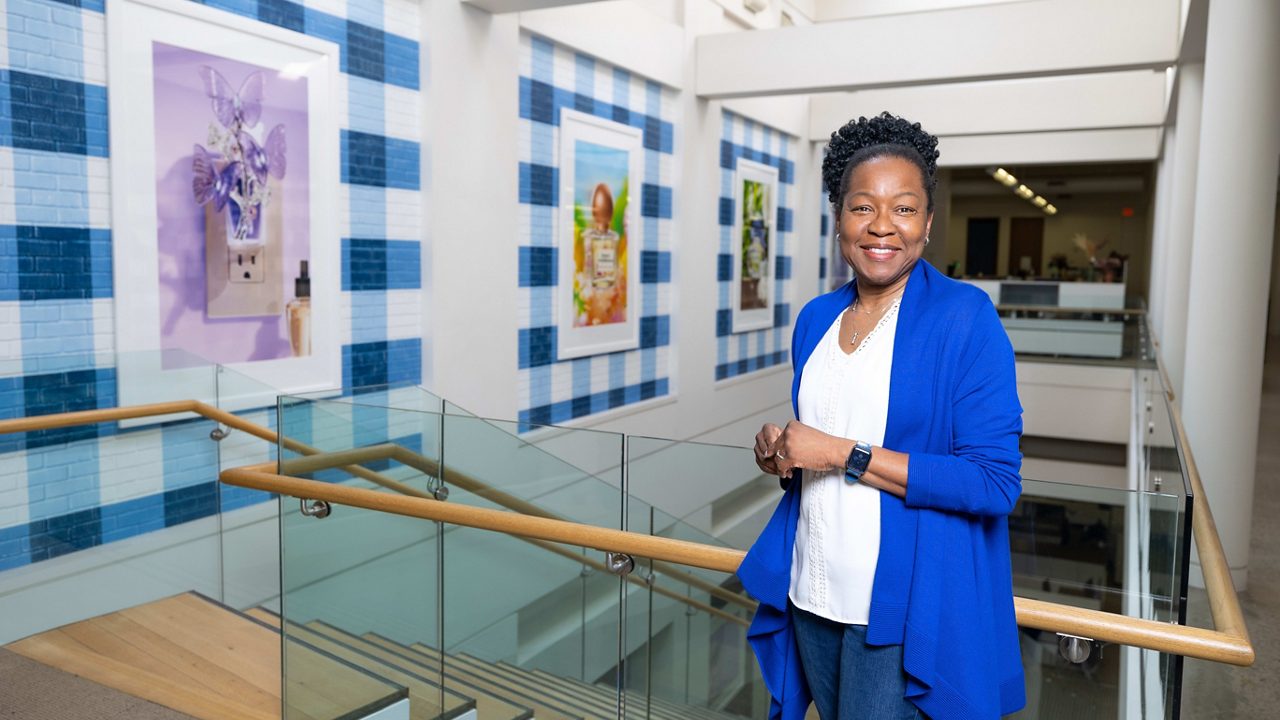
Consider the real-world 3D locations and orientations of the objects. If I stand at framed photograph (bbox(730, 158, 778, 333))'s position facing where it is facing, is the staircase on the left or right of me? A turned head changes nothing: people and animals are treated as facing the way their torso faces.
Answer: on my right

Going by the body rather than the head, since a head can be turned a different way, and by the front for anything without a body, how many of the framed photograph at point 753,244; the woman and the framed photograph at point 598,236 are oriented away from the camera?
0

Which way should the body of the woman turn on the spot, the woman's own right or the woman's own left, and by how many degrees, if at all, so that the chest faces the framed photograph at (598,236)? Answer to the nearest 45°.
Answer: approximately 135° to the woman's own right

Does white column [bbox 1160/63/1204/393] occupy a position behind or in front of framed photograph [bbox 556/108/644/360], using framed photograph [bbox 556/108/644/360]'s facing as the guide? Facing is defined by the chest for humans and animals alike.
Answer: in front

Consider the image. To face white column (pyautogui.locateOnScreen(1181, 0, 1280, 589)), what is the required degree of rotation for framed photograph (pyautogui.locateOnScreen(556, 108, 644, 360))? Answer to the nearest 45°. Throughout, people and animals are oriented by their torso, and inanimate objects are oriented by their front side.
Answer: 0° — it already faces it

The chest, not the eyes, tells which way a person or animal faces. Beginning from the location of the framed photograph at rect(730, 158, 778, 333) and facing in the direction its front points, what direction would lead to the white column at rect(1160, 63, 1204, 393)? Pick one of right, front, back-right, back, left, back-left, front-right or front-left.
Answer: front

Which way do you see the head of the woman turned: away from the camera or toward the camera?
toward the camera

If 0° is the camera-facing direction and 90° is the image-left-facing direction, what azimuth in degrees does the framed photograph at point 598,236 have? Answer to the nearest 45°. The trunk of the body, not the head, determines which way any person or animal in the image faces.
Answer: approximately 315°

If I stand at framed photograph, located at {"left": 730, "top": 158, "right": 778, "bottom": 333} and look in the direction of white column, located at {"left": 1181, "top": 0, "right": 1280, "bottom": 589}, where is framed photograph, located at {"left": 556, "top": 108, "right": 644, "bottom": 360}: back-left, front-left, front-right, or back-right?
front-right

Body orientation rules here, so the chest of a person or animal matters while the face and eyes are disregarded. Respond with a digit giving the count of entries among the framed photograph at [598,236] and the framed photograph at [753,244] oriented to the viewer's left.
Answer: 0

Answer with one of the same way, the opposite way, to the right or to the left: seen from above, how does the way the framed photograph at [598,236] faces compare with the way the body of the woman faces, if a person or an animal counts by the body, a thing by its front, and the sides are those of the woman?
to the left

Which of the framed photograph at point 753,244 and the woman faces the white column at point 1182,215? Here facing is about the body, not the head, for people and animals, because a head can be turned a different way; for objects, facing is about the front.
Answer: the framed photograph

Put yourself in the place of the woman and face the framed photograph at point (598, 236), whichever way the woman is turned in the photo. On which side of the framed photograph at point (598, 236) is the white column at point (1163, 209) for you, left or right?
right

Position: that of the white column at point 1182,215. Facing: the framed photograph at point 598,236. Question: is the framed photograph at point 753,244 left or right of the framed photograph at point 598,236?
right

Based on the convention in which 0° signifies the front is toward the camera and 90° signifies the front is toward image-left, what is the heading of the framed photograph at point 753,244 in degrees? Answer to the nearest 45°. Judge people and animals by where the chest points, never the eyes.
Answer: approximately 315°

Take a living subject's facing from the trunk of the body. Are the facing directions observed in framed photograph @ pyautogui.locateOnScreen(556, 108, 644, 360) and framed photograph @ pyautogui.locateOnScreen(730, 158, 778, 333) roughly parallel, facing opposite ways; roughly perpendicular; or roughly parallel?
roughly parallel
